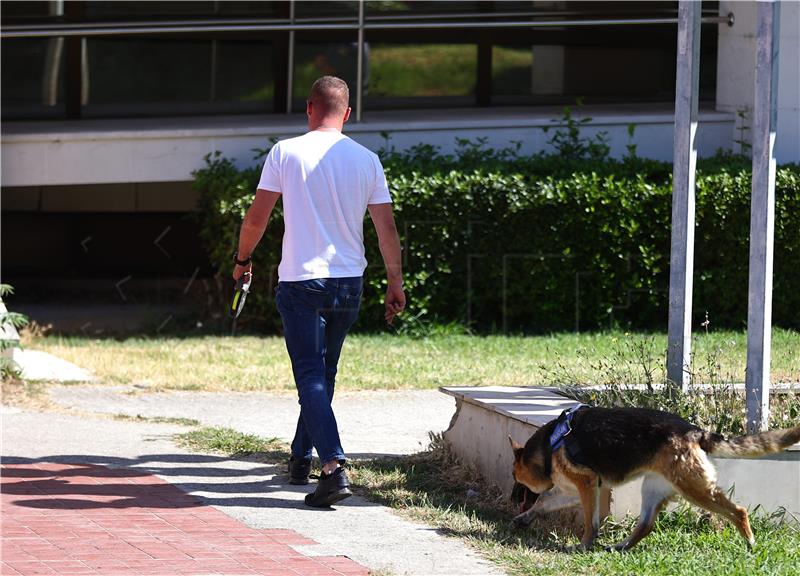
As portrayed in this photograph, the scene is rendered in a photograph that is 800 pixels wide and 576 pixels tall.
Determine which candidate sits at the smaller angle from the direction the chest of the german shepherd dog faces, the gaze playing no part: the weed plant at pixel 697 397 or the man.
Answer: the man

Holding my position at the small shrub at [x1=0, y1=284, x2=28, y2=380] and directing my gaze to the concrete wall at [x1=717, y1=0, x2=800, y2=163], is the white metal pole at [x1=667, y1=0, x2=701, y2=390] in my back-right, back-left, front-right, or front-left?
front-right

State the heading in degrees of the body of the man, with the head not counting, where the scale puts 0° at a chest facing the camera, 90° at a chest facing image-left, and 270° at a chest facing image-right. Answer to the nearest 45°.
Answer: approximately 180°

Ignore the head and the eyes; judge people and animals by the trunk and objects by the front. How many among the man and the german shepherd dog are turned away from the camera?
1

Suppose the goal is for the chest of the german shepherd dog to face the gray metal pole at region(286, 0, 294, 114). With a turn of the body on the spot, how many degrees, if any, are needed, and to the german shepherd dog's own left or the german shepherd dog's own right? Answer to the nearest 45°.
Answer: approximately 45° to the german shepherd dog's own right

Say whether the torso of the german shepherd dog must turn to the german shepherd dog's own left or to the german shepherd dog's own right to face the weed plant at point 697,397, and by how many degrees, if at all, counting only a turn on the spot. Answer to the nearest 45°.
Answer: approximately 90° to the german shepherd dog's own right

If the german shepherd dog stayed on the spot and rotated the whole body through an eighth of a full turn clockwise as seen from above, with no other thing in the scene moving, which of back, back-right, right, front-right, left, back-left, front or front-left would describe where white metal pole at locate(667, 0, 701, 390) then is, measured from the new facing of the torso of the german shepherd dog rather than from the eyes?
front-right

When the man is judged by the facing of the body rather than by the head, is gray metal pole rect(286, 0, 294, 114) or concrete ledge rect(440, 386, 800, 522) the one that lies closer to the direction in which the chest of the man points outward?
the gray metal pole

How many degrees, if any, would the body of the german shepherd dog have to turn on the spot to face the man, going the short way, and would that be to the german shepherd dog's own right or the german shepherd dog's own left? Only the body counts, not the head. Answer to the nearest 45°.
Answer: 0° — it already faces them

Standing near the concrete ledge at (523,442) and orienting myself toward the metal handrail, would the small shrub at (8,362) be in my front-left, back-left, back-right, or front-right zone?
front-left

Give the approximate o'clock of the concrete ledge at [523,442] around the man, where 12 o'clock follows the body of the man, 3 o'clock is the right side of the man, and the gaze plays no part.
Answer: The concrete ledge is roughly at 3 o'clock from the man.

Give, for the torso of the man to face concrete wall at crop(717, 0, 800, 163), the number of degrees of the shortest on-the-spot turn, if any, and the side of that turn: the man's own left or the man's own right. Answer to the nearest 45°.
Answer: approximately 45° to the man's own right

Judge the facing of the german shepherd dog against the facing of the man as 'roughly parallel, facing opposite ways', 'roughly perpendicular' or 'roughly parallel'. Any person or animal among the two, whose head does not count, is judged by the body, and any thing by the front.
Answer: roughly perpendicular

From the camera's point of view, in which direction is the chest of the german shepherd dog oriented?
to the viewer's left

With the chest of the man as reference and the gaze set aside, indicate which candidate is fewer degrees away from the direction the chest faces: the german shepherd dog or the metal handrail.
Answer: the metal handrail

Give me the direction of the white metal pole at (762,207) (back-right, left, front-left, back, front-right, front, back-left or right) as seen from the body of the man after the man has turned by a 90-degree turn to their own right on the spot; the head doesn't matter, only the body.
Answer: front

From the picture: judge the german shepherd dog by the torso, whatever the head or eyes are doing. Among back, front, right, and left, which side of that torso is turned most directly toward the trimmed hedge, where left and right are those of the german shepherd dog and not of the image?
right
